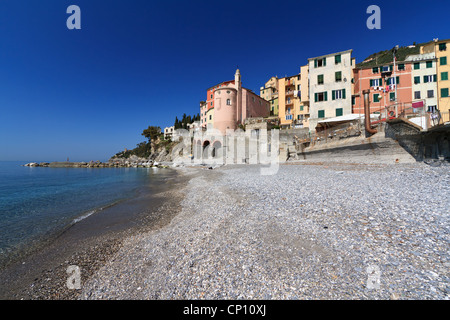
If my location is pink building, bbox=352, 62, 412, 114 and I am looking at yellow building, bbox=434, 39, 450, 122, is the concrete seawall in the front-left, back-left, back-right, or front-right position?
back-right
